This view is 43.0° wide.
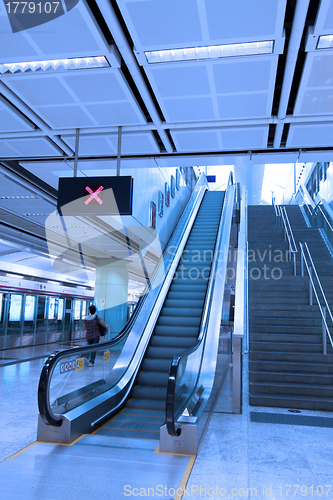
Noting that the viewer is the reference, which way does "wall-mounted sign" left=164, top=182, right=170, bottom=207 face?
facing the viewer and to the right of the viewer

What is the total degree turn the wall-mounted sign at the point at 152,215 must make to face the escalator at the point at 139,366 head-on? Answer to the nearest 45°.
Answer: approximately 45° to its right

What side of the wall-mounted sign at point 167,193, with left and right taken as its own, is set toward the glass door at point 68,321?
back

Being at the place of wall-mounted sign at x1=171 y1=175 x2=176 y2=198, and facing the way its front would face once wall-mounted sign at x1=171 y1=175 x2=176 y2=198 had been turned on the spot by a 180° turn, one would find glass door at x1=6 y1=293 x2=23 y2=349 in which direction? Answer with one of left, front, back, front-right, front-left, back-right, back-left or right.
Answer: front-left

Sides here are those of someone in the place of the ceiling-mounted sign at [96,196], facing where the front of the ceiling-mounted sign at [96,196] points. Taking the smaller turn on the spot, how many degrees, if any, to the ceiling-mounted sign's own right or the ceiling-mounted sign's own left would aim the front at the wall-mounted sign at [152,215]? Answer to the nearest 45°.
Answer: approximately 180°

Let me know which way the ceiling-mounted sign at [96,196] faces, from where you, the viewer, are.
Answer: facing the viewer

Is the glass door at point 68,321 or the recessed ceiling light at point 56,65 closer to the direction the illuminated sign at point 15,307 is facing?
the recessed ceiling light

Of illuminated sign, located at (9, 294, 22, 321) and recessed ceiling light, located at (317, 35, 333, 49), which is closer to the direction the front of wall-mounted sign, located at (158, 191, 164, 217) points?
the recessed ceiling light

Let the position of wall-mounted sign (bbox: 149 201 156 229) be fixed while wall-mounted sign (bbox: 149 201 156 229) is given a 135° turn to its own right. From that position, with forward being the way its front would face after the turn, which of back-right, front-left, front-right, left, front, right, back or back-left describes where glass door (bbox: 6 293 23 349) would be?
front-right

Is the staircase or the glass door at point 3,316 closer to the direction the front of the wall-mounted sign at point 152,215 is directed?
the staircase

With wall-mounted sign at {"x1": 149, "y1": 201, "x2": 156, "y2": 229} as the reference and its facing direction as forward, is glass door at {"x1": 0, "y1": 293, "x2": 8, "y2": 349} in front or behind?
behind

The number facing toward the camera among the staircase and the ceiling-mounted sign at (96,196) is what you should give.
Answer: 2
